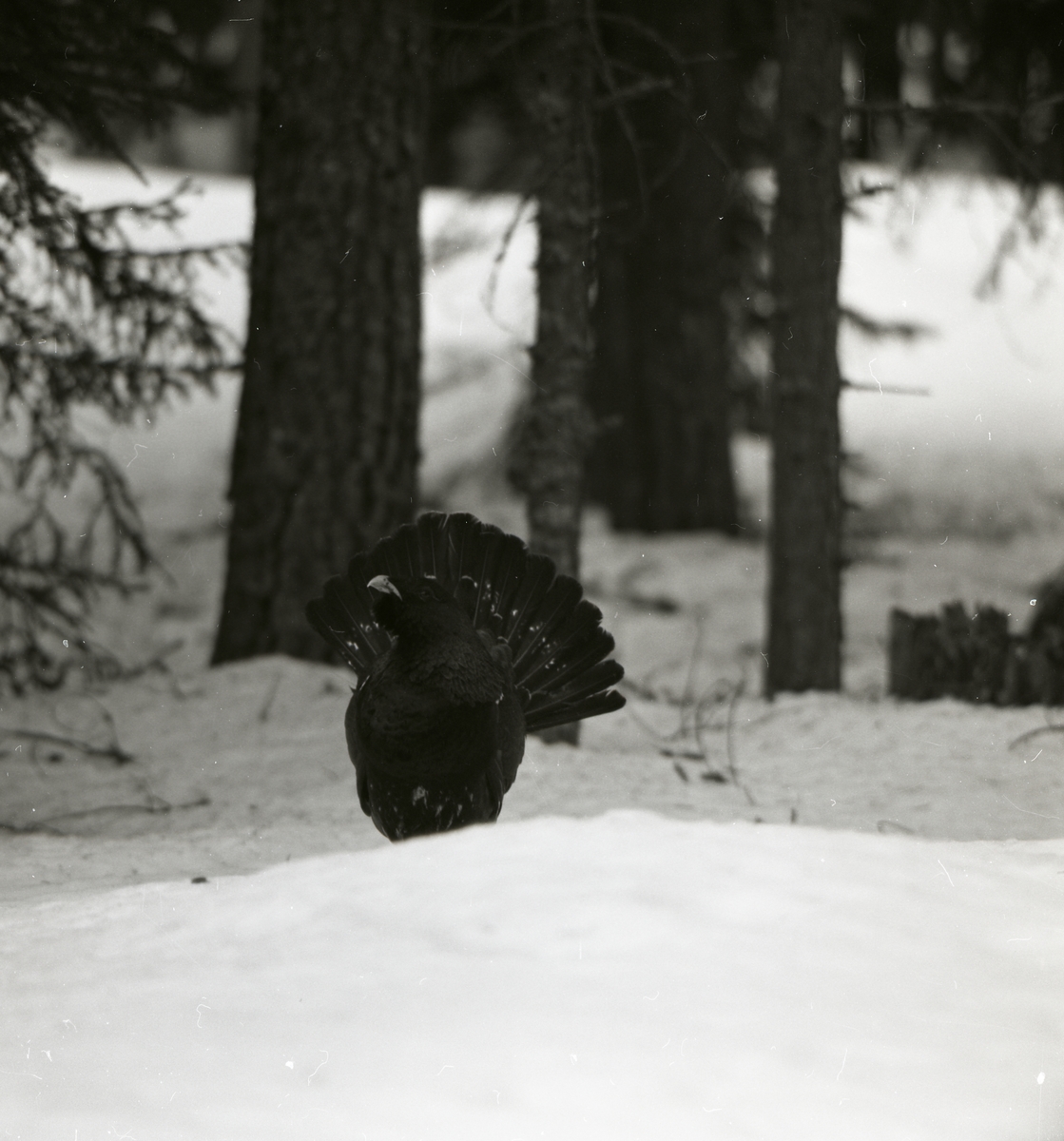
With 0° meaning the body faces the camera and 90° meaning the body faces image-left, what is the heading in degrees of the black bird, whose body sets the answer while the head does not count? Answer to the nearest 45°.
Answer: approximately 45°
